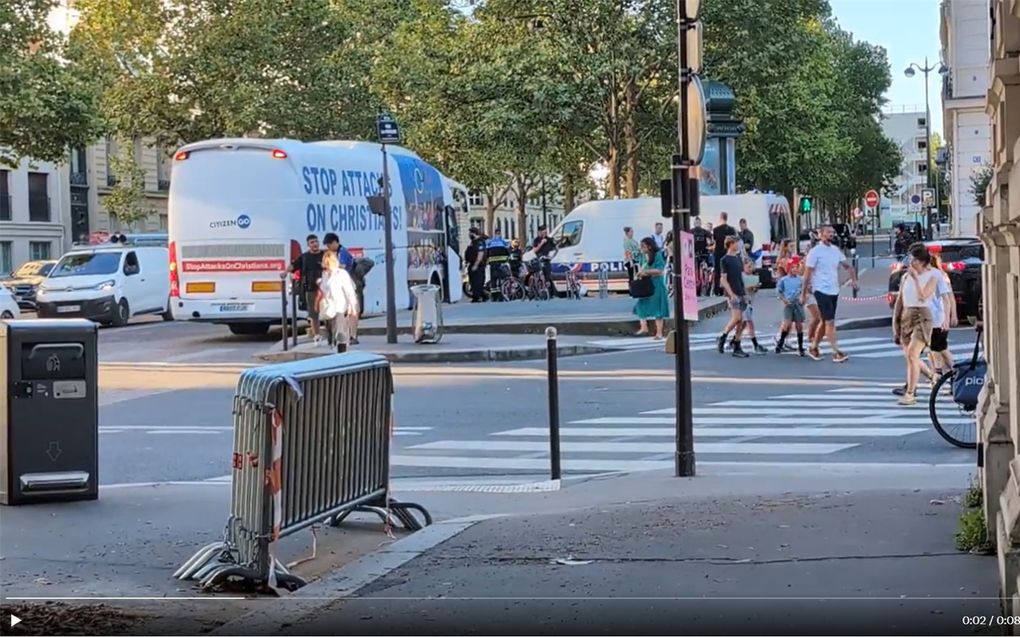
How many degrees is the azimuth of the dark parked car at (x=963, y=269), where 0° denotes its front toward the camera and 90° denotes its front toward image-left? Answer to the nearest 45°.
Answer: approximately 180°

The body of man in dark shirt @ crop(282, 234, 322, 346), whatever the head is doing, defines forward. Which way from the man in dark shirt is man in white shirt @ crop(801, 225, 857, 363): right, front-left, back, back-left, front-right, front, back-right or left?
front-left

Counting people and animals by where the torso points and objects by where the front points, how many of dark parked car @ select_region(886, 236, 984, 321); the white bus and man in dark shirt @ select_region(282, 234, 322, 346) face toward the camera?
1

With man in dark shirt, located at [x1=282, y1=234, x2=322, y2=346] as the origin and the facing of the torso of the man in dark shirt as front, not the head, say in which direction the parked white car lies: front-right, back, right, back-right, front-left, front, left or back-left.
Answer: back-right

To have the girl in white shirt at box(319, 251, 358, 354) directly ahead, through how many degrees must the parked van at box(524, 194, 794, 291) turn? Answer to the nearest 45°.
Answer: approximately 90° to its left

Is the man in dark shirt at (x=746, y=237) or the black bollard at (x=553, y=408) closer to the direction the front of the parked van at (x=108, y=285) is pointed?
the black bollard

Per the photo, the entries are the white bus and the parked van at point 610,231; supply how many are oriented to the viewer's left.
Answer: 1

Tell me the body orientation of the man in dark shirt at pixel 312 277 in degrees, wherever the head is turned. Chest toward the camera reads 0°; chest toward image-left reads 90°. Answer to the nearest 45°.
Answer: approximately 0°

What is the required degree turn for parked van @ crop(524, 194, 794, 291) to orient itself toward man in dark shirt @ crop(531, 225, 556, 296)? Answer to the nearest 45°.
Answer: approximately 45° to its left

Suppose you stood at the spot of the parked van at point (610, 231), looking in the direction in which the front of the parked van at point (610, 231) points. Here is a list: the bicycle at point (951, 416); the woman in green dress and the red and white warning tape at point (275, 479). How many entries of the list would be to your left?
3

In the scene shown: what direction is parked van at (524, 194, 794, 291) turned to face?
to the viewer's left

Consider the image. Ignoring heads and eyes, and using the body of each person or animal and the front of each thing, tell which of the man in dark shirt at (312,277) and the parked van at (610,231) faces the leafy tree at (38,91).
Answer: the parked van

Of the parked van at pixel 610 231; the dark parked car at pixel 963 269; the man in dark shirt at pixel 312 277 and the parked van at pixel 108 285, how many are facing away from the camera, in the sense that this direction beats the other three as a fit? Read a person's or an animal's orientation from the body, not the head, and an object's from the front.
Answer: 1

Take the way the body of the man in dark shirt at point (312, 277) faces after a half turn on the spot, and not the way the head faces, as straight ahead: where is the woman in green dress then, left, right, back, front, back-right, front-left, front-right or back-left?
right

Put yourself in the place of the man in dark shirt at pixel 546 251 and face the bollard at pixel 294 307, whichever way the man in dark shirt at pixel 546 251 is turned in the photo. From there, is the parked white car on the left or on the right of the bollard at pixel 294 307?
right

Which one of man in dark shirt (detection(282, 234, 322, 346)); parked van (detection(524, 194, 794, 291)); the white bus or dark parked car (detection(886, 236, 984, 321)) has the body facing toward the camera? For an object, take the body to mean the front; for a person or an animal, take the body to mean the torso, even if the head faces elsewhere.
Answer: the man in dark shirt
